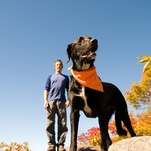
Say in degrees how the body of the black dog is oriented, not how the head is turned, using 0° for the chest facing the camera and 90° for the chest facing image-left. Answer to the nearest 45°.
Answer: approximately 45°
